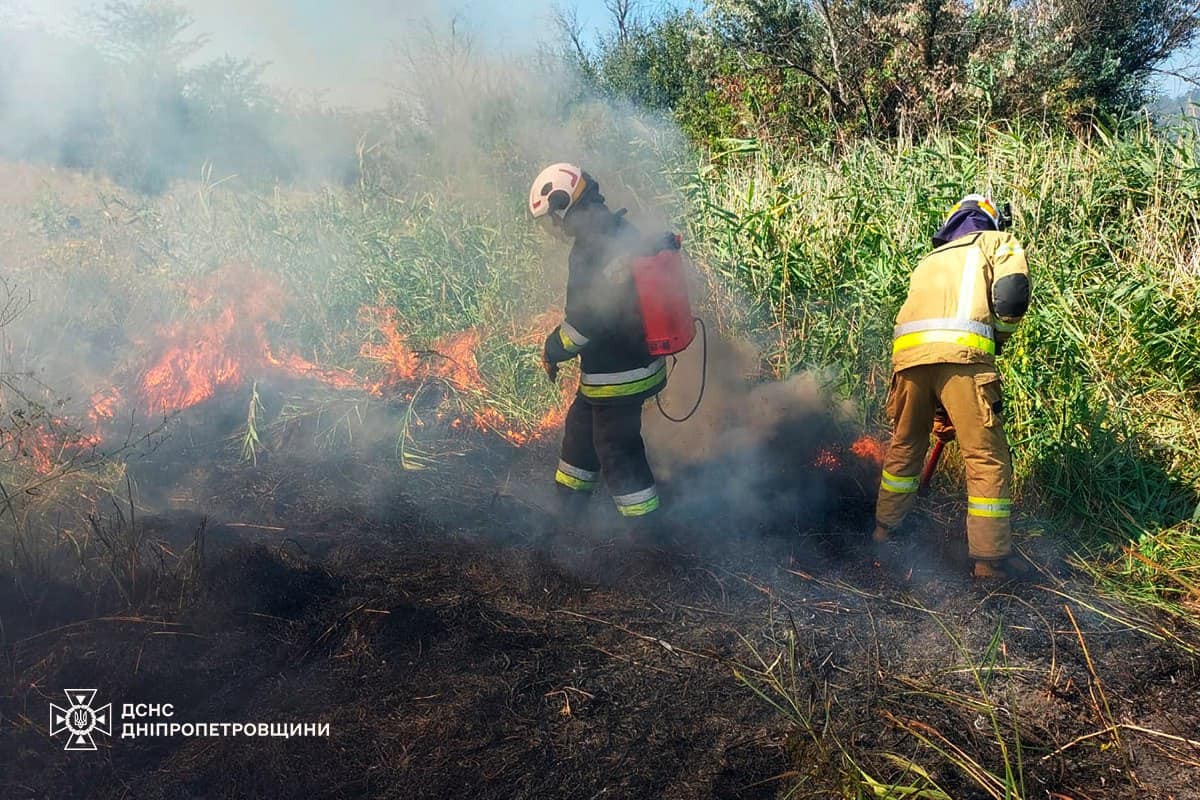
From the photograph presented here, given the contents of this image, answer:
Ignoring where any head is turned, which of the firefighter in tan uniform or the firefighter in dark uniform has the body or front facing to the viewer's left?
the firefighter in dark uniform

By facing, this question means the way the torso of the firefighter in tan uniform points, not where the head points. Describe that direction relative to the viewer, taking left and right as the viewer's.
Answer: facing away from the viewer and to the right of the viewer

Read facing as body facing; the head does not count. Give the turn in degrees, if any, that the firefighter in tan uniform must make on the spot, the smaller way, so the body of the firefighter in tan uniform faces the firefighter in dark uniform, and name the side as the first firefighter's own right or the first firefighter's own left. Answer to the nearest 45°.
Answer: approximately 135° to the first firefighter's own left

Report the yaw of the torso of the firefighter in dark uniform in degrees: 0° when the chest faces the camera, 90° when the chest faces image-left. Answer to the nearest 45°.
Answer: approximately 90°

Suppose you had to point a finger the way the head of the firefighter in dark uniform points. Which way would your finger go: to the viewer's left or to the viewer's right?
to the viewer's left

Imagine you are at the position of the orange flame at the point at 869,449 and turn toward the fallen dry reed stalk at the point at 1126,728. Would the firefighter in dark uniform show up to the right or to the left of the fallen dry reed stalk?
right

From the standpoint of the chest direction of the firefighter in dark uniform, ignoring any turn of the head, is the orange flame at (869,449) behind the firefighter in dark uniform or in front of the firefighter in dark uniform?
behind

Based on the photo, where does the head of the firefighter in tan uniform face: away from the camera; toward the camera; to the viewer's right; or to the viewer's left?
away from the camera

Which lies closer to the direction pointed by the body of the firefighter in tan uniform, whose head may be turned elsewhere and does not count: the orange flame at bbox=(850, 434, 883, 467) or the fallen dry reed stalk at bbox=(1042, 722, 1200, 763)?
the orange flame

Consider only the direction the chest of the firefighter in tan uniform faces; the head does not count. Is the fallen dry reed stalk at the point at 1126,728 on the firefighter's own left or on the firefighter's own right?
on the firefighter's own right

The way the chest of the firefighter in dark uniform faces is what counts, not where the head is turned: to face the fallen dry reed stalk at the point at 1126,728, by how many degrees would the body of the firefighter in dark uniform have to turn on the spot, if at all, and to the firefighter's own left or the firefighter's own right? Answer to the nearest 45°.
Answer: approximately 135° to the firefighter's own left

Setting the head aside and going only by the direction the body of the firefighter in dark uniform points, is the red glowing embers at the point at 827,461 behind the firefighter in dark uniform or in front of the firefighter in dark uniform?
behind
